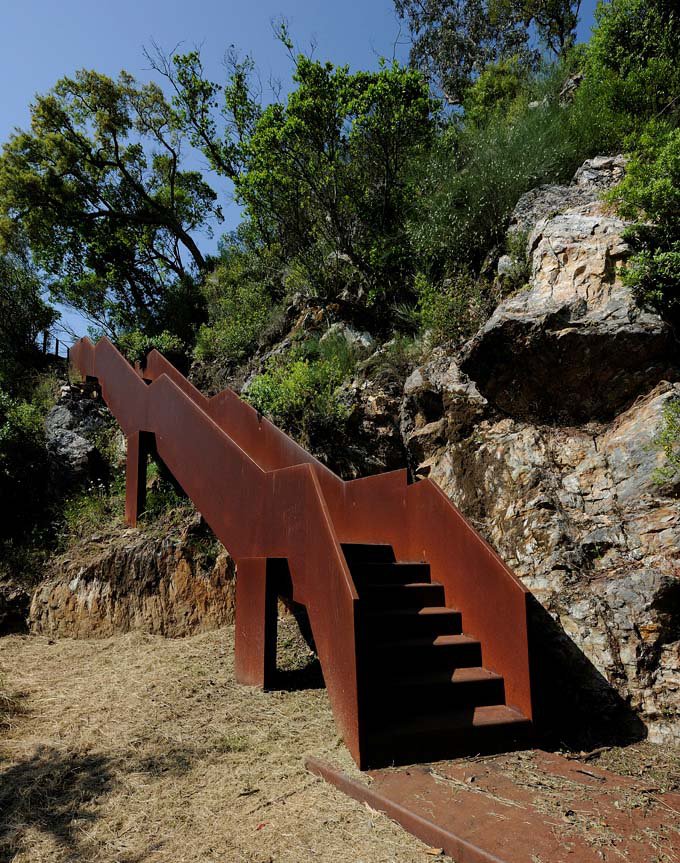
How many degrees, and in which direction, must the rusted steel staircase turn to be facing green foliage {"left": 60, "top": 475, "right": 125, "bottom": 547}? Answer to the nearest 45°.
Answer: approximately 180°

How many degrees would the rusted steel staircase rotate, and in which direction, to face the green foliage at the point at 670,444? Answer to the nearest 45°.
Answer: approximately 45° to its left

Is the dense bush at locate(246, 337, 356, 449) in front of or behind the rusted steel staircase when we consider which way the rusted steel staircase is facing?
behind

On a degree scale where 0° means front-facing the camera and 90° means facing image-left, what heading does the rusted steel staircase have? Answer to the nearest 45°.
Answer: approximately 315°

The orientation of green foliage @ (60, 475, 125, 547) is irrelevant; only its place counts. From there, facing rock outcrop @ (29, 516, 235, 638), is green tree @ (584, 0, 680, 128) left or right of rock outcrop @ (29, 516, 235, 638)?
left

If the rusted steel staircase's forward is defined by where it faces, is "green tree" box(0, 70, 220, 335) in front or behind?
behind
